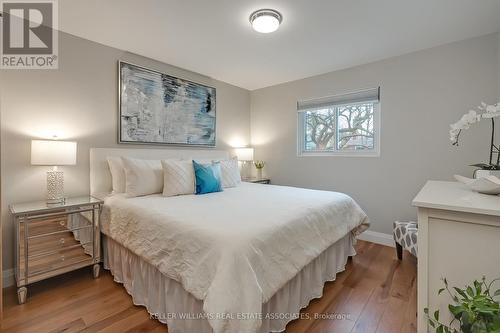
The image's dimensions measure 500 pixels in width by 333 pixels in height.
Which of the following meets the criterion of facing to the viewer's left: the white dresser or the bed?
the white dresser

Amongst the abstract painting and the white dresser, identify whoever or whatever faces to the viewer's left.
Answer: the white dresser

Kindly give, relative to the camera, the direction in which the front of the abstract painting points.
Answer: facing the viewer and to the right of the viewer

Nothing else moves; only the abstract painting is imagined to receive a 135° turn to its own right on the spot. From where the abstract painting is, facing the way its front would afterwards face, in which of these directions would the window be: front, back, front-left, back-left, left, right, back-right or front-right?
back

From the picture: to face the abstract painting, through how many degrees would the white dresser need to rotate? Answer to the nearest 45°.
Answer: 0° — it already faces it

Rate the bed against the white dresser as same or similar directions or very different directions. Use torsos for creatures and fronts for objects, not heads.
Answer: very different directions

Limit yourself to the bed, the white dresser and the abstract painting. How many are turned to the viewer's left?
1

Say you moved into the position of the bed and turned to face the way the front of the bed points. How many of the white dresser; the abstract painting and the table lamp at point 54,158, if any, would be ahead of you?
1

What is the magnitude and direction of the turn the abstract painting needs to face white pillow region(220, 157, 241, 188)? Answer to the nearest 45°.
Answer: approximately 45° to its left

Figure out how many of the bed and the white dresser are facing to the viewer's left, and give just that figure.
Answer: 1

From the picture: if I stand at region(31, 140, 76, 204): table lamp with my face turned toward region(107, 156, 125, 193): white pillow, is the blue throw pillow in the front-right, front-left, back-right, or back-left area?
front-right

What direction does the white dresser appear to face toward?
to the viewer's left
